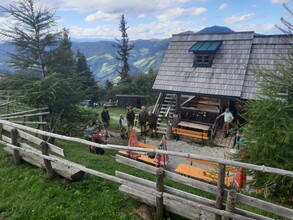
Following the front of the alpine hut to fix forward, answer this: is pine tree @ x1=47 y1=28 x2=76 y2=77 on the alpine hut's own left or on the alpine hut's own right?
on the alpine hut's own right

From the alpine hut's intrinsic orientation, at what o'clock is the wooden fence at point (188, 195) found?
The wooden fence is roughly at 12 o'clock from the alpine hut.

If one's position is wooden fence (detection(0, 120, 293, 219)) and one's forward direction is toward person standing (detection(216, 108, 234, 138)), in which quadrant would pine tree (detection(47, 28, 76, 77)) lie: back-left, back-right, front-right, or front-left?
front-left

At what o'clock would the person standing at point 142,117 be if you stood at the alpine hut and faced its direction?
The person standing is roughly at 2 o'clock from the alpine hut.

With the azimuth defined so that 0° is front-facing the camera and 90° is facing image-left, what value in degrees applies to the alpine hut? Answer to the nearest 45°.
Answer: approximately 0°
